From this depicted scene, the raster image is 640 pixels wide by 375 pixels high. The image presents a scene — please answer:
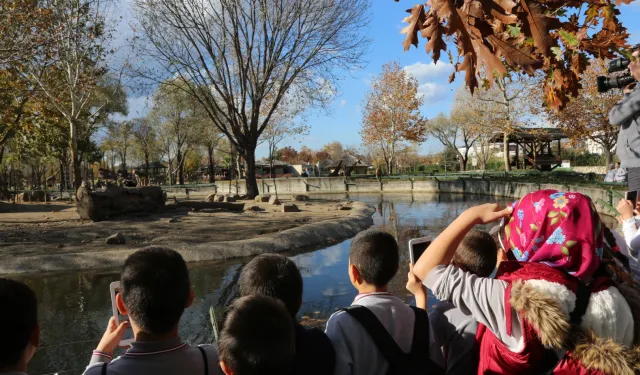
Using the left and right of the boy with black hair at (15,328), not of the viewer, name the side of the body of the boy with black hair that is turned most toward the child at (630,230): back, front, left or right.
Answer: right

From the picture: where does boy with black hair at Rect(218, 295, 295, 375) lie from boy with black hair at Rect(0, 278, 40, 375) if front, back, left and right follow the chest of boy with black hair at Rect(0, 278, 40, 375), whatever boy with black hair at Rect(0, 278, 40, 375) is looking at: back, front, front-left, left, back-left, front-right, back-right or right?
back-right

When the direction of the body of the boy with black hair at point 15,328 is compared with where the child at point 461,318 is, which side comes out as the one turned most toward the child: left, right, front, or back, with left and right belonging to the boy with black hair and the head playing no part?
right

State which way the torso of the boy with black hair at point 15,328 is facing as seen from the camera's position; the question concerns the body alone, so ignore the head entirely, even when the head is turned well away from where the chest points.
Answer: away from the camera

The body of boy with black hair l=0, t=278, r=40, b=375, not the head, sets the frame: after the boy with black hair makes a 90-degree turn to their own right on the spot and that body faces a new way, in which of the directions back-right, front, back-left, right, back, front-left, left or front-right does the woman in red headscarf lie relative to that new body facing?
front-right

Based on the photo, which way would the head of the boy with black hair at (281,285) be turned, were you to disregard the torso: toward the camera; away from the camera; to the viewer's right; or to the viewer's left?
away from the camera

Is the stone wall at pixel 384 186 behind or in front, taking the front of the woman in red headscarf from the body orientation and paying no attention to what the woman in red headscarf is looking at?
in front

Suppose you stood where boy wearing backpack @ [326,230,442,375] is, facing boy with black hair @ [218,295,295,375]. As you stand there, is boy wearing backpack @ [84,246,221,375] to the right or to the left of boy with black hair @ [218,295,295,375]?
right

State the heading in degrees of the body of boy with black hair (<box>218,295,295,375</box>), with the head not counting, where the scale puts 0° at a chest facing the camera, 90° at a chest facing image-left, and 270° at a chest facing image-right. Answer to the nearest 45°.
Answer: approximately 180°

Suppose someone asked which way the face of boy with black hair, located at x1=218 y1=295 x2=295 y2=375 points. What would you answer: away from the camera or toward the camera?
away from the camera

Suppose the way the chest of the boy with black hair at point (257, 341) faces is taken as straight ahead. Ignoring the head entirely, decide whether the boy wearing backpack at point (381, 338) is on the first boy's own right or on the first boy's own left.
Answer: on the first boy's own right

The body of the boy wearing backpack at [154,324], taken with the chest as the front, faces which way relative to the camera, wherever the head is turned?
away from the camera

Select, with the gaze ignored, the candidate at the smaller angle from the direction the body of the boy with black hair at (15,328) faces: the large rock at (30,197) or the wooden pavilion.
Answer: the large rock

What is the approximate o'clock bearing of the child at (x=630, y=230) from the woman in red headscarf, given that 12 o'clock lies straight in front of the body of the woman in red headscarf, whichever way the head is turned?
The child is roughly at 2 o'clock from the woman in red headscarf.
